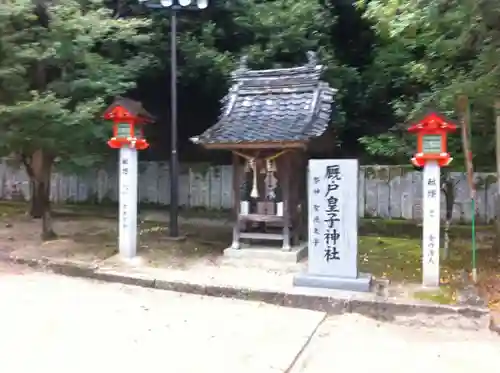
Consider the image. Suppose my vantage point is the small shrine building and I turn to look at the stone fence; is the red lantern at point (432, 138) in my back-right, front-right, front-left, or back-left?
back-right

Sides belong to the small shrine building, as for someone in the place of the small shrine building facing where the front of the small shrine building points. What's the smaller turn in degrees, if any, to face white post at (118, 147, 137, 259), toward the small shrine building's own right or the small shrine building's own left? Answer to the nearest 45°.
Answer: approximately 45° to the small shrine building's own right

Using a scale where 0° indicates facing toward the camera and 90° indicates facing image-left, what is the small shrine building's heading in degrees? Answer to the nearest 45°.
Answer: approximately 45°

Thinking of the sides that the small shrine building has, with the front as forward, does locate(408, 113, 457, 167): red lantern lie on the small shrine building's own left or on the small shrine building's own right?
on the small shrine building's own left

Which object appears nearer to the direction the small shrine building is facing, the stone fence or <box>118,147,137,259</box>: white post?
the white post

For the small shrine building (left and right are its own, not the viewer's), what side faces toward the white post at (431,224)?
left

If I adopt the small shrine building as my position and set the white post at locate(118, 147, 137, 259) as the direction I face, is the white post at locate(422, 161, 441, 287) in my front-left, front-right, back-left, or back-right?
back-left

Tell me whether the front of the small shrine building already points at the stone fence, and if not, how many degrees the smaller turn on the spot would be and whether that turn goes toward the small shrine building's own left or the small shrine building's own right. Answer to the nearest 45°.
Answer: approximately 135° to the small shrine building's own right

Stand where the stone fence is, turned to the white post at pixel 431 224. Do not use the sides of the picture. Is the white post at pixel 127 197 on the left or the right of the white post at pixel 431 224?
right
